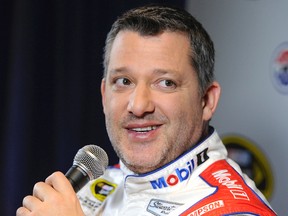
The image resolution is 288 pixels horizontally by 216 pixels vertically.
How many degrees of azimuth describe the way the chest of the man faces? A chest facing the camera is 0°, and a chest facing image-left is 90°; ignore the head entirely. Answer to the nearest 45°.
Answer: approximately 45°

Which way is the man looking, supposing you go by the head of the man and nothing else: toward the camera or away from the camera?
toward the camera
